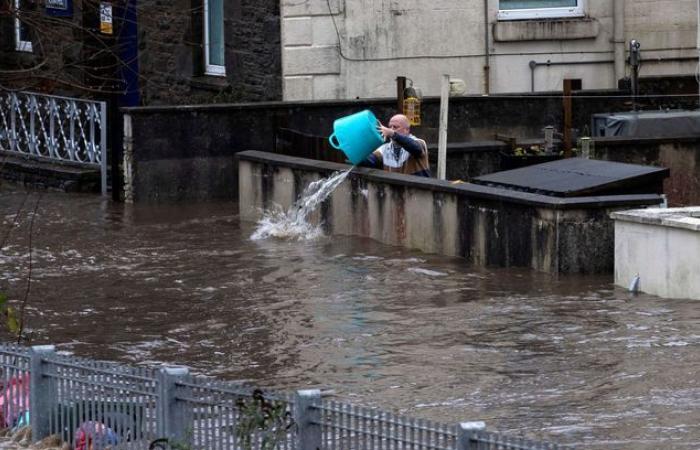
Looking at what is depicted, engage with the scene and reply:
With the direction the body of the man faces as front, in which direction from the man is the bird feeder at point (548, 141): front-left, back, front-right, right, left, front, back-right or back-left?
back

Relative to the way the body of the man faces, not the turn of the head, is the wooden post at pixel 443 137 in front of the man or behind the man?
behind

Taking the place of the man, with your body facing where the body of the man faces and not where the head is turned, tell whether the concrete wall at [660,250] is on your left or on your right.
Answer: on your left

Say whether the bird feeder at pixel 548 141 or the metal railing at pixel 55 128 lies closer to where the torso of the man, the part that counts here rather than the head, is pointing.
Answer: the metal railing

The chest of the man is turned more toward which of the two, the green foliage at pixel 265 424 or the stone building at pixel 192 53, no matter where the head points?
the green foliage

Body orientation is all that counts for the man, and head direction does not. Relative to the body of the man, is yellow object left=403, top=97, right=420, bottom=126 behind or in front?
behind

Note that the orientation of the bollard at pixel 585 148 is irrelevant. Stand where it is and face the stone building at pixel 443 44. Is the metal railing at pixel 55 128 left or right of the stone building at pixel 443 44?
left

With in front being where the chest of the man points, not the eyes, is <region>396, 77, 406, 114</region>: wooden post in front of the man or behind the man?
behind

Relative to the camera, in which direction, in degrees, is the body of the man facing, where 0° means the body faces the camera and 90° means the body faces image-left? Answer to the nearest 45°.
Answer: approximately 45°

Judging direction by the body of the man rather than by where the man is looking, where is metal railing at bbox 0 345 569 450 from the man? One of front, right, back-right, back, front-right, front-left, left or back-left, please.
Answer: front-left

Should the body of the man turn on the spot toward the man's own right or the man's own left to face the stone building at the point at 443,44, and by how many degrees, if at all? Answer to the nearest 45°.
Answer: approximately 135° to the man's own right
